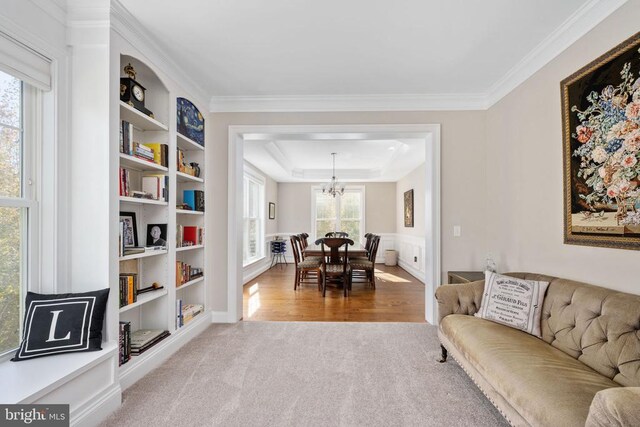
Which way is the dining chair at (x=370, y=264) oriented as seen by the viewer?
to the viewer's left

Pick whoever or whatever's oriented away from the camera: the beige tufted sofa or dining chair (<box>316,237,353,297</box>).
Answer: the dining chair

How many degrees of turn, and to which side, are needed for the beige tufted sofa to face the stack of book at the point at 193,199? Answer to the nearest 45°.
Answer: approximately 45° to its right

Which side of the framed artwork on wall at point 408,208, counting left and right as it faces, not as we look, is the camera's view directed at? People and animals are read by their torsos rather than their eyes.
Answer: left

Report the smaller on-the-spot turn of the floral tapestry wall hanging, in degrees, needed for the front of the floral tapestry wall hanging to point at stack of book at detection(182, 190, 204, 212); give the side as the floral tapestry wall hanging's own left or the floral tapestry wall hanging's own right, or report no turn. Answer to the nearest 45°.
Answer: approximately 45° to the floral tapestry wall hanging's own right

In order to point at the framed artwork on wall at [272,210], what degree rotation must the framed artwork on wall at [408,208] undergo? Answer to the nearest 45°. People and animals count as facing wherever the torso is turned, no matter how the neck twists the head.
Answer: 0° — it already faces it

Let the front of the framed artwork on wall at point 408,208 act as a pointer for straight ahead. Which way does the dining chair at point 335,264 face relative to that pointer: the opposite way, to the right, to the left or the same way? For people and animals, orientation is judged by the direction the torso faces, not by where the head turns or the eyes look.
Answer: to the right

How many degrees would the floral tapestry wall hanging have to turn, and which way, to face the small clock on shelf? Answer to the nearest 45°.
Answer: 0° — it already faces it

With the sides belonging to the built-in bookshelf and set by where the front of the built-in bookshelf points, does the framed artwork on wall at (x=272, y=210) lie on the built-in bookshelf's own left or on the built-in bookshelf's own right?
on the built-in bookshelf's own left

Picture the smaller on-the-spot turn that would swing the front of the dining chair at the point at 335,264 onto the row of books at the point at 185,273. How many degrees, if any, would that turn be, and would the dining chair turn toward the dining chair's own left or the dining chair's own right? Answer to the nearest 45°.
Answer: approximately 135° to the dining chair's own left

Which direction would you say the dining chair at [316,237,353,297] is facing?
away from the camera

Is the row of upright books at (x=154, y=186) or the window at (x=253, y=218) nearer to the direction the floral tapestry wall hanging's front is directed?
the row of upright books

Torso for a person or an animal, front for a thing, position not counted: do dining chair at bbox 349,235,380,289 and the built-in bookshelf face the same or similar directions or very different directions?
very different directions
